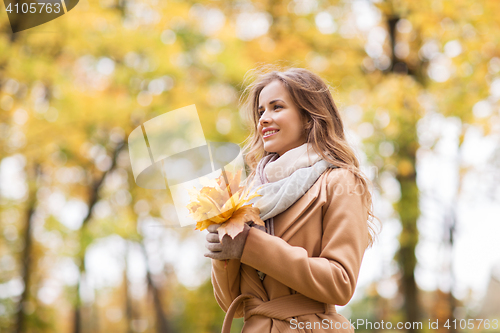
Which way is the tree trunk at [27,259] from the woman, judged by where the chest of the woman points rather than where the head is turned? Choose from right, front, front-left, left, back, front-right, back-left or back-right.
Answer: right

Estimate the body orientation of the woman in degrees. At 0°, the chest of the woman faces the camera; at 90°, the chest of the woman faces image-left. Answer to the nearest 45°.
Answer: approximately 45°

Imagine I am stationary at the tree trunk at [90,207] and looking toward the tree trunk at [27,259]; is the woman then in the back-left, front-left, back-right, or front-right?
back-left

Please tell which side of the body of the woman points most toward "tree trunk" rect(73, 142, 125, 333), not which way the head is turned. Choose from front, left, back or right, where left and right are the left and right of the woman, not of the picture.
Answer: right
